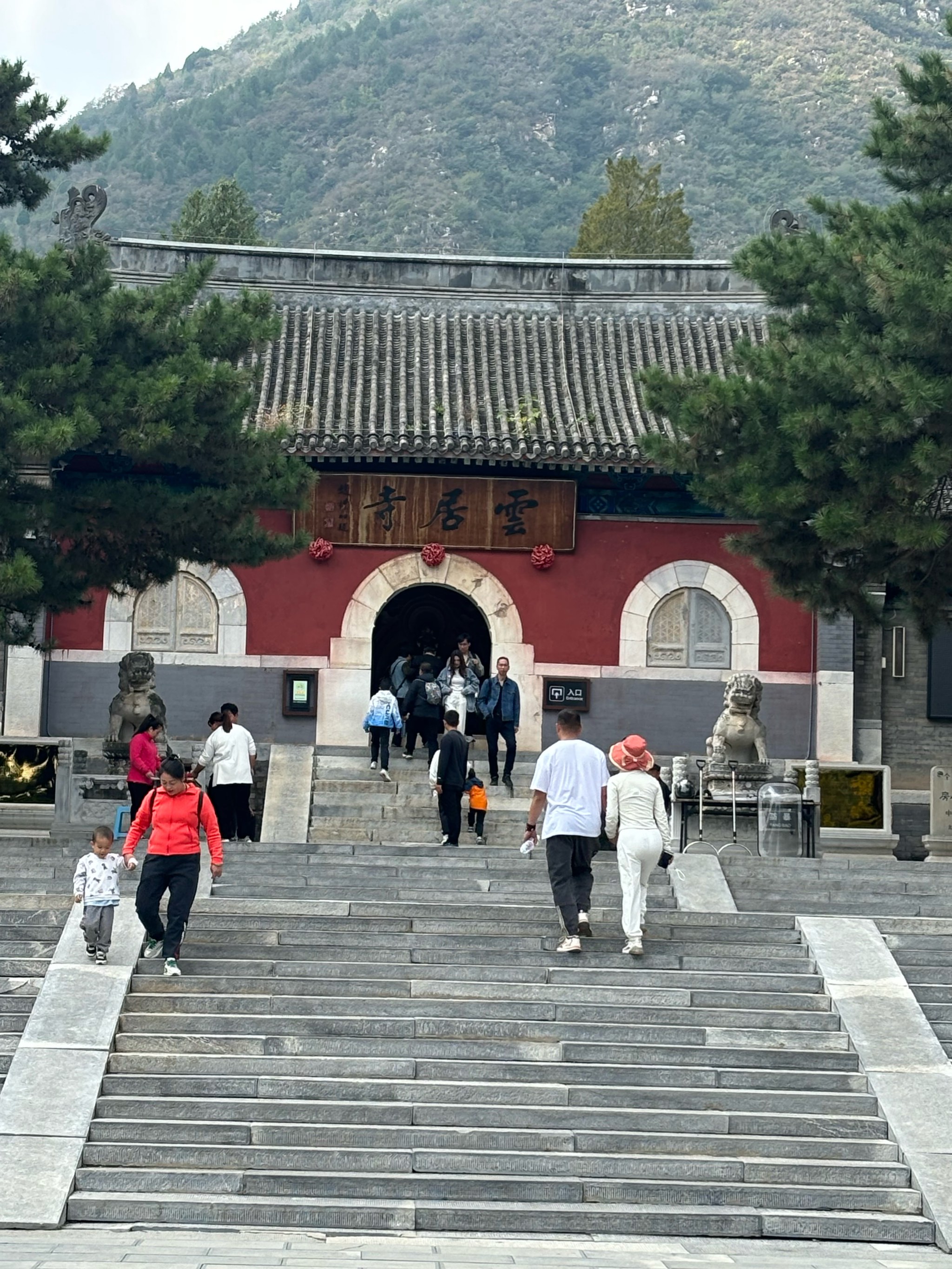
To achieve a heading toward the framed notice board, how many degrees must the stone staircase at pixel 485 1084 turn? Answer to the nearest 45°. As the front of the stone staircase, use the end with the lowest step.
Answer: approximately 180°

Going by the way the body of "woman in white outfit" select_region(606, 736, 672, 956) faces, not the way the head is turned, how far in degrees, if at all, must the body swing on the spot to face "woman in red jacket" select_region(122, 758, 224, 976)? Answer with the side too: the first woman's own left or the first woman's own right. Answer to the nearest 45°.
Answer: approximately 90° to the first woman's own left

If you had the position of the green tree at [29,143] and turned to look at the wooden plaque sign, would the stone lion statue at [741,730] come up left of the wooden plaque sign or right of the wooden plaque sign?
right

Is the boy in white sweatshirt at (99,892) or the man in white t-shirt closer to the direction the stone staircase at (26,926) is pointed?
the boy in white sweatshirt

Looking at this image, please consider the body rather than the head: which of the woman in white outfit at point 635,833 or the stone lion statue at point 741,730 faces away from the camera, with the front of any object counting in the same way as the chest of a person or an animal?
the woman in white outfit

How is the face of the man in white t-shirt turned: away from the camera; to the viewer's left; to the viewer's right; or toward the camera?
away from the camera

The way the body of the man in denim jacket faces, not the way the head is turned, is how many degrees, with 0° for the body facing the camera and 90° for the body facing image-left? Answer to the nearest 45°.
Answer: approximately 0°

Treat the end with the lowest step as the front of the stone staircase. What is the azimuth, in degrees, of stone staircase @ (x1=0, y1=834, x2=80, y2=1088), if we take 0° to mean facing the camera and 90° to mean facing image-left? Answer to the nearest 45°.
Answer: approximately 0°

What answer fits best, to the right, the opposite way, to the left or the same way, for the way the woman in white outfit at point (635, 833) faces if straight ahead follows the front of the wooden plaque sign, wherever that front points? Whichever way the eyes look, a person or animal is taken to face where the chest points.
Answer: the opposite way

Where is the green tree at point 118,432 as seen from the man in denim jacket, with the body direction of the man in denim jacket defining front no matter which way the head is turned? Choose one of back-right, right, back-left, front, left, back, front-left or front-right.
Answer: front-right

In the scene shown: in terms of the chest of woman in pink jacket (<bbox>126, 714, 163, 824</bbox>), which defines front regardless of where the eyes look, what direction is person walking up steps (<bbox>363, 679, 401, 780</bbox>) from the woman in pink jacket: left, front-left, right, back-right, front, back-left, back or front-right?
front-left

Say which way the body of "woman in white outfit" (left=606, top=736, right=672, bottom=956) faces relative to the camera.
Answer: away from the camera
